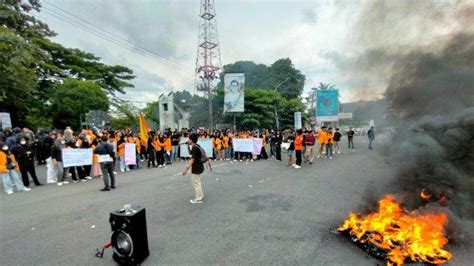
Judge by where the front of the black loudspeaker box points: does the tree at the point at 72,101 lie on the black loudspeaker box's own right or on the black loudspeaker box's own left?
on the black loudspeaker box's own right

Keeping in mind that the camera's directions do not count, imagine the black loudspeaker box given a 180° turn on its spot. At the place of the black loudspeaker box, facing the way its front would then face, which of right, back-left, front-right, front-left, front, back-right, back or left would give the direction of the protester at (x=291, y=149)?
front

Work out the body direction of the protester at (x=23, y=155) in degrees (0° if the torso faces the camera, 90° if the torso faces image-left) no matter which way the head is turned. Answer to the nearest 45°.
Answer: approximately 0°

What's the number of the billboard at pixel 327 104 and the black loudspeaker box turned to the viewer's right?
0

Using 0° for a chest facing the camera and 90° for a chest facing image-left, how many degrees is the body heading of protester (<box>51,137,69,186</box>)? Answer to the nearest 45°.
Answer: approximately 315°

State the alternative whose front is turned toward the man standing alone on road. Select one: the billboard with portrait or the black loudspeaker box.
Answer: the billboard with portrait

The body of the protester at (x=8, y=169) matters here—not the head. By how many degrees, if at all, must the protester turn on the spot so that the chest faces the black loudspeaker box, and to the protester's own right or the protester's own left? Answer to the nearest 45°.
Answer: approximately 45° to the protester's own right

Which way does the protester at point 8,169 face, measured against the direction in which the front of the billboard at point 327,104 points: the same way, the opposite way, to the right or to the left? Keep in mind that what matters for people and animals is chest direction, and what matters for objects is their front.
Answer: to the left

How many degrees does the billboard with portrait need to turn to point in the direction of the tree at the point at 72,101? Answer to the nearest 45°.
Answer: approximately 90° to its right
